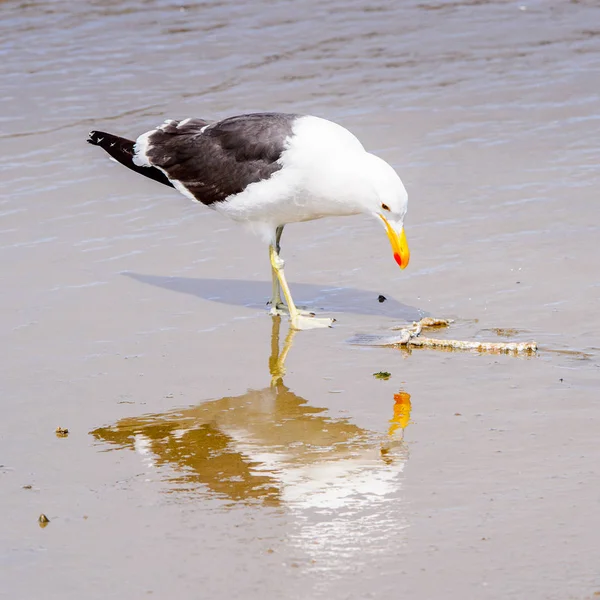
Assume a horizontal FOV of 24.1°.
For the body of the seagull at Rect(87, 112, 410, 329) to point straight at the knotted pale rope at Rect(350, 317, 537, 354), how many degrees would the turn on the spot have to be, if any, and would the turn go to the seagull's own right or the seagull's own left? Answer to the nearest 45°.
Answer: approximately 45° to the seagull's own right

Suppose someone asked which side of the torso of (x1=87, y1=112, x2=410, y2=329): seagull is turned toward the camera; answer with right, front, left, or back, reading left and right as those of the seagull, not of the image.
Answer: right
